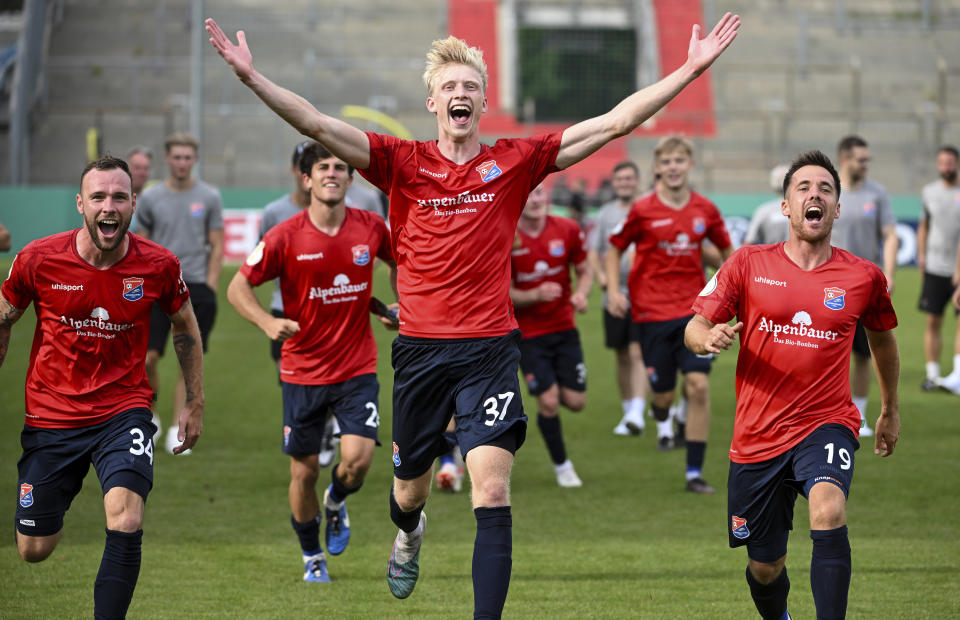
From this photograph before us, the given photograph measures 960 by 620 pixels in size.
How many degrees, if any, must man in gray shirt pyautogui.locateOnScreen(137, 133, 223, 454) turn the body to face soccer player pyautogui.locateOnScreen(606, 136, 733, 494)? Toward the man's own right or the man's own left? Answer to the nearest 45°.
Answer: approximately 45° to the man's own left

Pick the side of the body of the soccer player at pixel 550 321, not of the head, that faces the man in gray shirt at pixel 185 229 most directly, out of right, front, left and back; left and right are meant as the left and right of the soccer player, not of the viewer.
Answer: right

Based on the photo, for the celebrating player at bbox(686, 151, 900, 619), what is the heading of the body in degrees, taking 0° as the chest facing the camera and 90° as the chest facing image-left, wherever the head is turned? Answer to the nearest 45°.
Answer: approximately 0°

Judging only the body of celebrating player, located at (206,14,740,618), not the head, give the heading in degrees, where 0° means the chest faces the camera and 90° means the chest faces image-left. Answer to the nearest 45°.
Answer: approximately 0°

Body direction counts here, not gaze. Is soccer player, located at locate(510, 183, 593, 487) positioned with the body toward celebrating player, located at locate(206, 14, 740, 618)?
yes

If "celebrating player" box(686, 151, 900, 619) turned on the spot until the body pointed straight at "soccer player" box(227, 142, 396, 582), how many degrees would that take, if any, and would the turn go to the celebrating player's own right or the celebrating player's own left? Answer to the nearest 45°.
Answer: approximately 135° to the celebrating player's own right

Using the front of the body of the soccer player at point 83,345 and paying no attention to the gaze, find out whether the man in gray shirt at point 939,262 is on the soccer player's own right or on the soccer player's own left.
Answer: on the soccer player's own left
